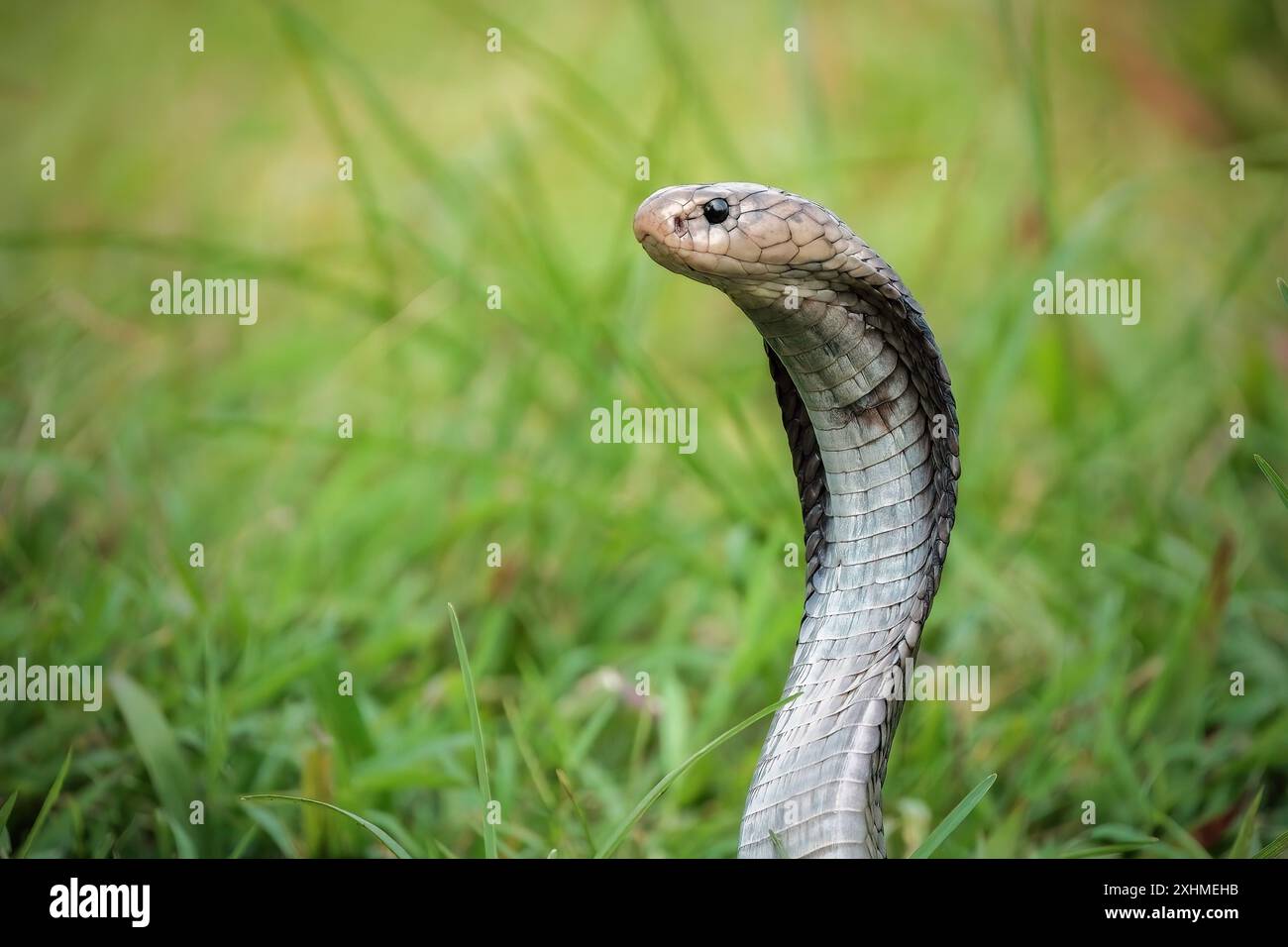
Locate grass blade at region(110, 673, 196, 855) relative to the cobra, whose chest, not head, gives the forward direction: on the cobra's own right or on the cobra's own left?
on the cobra's own right

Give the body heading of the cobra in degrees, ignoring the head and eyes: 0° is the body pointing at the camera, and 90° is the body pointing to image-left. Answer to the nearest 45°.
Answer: approximately 45°
